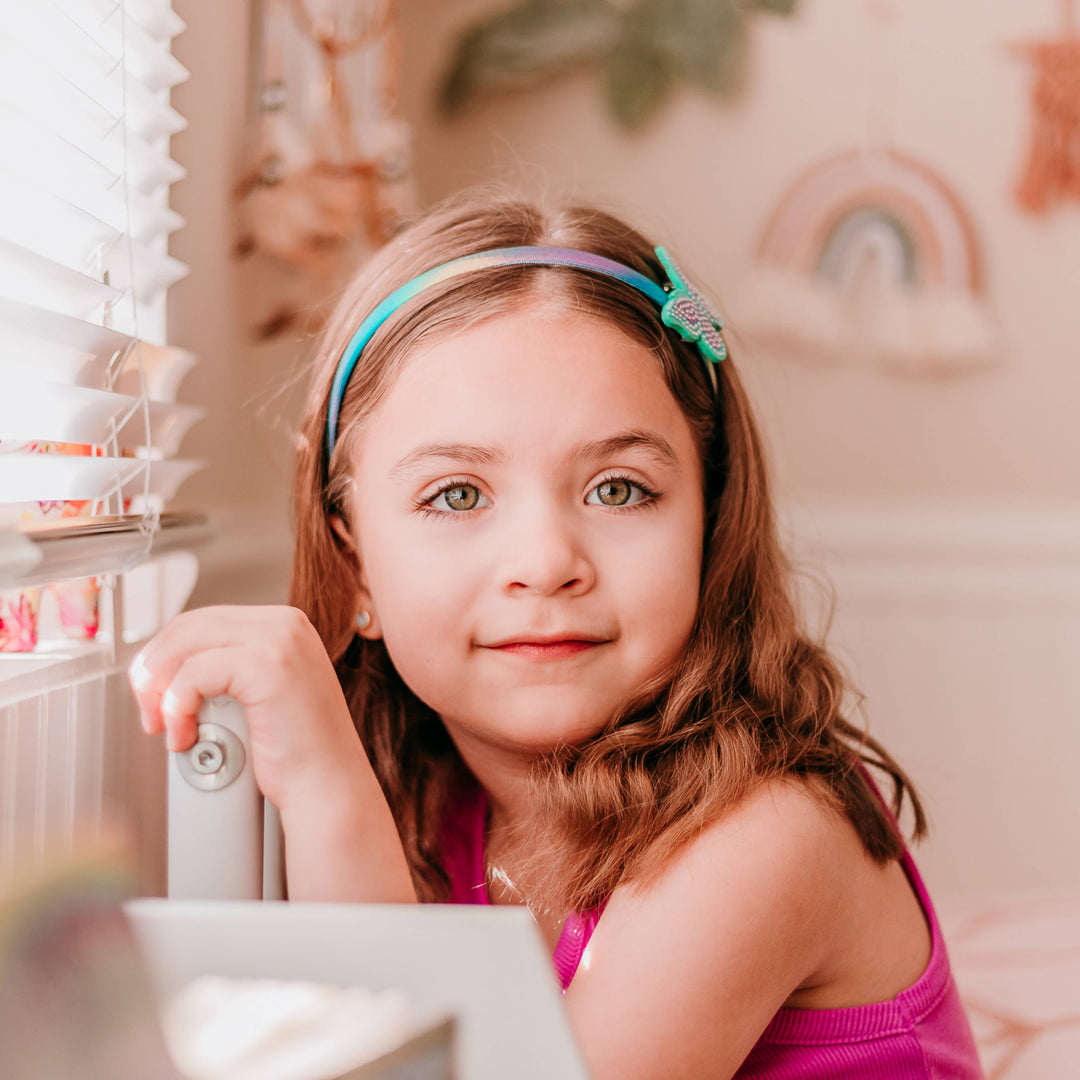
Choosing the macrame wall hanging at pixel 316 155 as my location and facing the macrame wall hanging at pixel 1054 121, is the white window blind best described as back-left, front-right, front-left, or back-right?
back-right

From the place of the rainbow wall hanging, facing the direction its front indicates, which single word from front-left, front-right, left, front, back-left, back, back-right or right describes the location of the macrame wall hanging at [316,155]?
front-right

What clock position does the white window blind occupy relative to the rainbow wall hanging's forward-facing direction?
The white window blind is roughly at 1 o'clock from the rainbow wall hanging.

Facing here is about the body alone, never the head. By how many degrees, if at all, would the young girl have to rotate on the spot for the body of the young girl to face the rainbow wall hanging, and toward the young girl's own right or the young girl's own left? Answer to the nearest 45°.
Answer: approximately 180°

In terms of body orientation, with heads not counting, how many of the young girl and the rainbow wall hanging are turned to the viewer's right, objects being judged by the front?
0

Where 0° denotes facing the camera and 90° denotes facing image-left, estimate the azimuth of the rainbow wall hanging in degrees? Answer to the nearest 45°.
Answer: approximately 0°

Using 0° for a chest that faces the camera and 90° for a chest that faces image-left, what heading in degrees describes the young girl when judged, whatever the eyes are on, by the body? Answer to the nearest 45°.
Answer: approximately 45°
